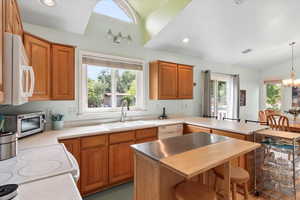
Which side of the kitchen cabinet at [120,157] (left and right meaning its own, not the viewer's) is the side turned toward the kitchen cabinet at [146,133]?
left

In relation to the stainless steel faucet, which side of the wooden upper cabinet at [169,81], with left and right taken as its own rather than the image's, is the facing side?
right

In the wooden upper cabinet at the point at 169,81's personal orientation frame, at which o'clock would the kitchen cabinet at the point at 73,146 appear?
The kitchen cabinet is roughly at 3 o'clock from the wooden upper cabinet.

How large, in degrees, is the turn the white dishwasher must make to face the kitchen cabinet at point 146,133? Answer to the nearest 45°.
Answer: approximately 90° to its right

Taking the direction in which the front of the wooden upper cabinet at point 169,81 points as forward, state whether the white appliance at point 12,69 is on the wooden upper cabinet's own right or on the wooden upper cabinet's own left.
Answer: on the wooden upper cabinet's own right

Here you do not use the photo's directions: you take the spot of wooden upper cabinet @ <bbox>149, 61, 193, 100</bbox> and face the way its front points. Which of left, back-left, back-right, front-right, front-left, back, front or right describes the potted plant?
right

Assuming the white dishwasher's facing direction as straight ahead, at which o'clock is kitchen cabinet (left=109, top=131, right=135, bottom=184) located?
The kitchen cabinet is roughly at 3 o'clock from the white dishwasher.

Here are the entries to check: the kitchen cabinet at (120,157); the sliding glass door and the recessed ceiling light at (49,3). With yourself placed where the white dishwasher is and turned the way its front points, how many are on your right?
2

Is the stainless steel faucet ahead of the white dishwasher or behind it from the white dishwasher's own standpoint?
behind
